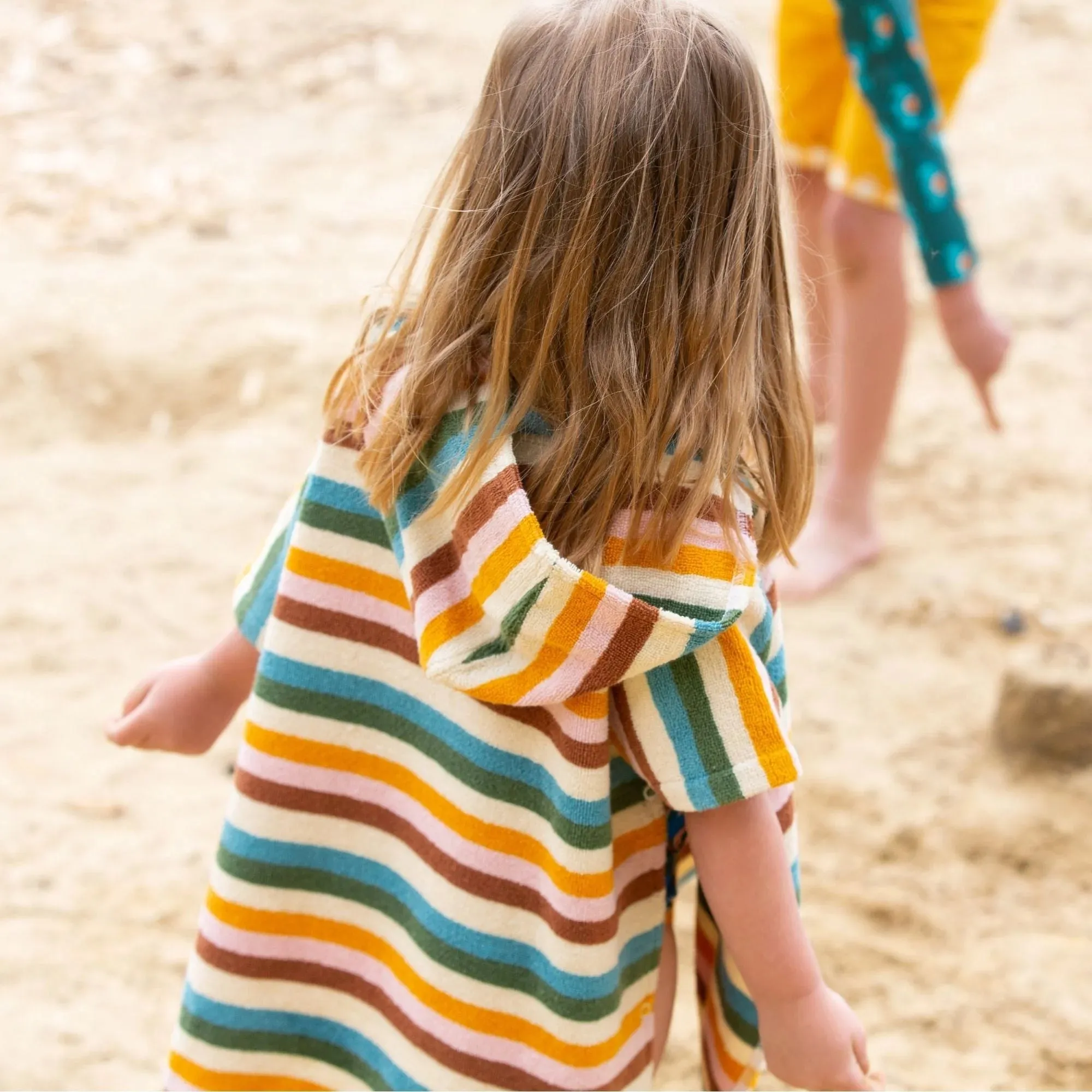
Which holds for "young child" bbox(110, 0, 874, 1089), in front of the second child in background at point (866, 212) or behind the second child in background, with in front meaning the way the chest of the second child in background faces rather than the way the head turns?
in front

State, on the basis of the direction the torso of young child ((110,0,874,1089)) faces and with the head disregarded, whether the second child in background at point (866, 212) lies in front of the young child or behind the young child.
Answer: in front

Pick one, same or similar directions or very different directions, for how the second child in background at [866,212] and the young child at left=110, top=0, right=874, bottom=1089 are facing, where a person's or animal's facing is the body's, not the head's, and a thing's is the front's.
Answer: very different directions

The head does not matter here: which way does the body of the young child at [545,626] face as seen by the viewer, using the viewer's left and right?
facing away from the viewer and to the right of the viewer

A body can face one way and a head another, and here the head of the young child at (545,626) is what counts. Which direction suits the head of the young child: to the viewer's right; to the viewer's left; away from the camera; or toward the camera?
away from the camera

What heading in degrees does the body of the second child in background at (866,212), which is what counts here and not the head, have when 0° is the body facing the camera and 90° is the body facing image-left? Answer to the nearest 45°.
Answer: approximately 45°
